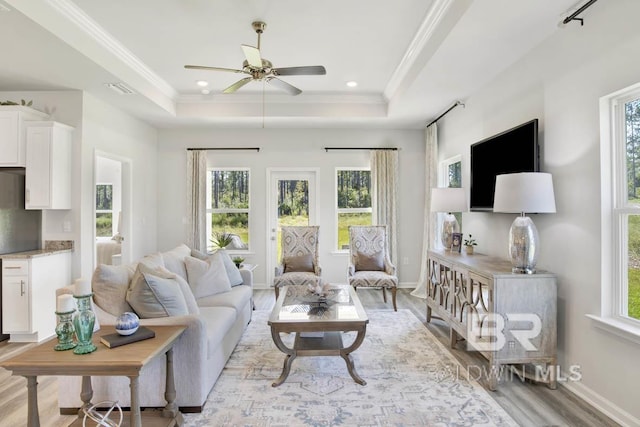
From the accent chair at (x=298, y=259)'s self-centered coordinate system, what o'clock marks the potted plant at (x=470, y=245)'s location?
The potted plant is roughly at 10 o'clock from the accent chair.

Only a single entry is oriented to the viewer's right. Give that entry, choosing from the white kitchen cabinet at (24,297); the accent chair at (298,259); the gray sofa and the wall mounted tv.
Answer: the gray sofa

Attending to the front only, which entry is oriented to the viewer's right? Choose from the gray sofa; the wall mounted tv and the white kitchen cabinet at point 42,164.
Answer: the gray sofa

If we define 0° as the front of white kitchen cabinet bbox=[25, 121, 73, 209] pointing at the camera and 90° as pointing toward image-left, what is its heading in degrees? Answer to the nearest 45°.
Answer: approximately 45°

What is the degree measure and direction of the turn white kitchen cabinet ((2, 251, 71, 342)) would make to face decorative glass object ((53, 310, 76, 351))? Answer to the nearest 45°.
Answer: approximately 45° to its left

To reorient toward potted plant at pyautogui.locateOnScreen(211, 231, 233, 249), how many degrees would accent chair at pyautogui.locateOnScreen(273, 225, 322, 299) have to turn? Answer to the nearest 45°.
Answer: approximately 135° to its right

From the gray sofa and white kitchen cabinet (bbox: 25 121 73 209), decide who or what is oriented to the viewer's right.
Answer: the gray sofa

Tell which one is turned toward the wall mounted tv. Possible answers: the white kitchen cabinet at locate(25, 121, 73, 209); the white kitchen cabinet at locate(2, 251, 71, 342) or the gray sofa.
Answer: the gray sofa

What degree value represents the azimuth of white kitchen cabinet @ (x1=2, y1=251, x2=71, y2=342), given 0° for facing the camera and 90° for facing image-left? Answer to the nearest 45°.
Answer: approximately 45°

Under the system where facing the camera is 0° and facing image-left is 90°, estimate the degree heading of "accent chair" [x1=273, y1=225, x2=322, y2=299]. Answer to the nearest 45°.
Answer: approximately 0°

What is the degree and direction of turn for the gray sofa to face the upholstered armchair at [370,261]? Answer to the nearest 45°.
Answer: approximately 45° to its left

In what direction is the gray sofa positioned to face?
to the viewer's right
